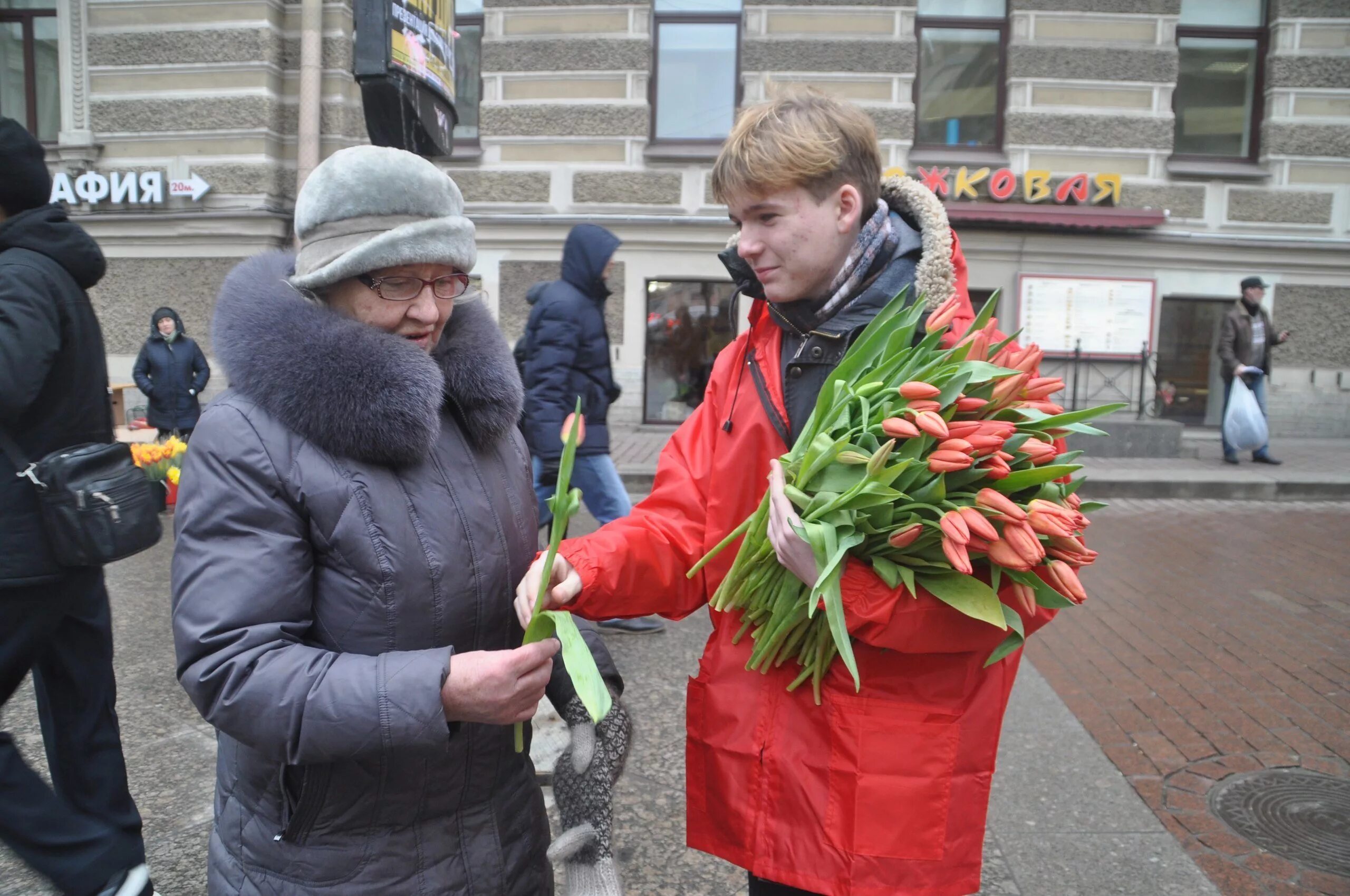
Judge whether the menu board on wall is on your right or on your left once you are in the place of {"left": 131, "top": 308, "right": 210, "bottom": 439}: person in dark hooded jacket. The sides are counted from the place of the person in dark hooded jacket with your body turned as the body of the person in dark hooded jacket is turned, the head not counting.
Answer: on your left

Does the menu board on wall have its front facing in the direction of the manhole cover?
yes

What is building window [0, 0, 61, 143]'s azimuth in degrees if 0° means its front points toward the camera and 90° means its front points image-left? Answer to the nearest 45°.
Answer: approximately 0°

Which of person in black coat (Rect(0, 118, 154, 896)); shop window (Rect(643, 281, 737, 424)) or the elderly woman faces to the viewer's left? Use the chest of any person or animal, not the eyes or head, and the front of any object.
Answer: the person in black coat

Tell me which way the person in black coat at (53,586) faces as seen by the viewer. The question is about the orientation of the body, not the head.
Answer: to the viewer's left
